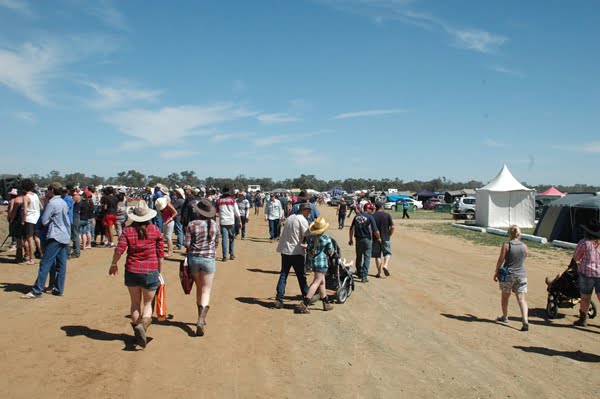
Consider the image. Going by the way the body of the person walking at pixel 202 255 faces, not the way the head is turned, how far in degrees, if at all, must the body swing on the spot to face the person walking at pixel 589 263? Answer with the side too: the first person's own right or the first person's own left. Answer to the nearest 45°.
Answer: approximately 90° to the first person's own right

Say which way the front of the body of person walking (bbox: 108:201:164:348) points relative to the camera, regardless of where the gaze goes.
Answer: away from the camera

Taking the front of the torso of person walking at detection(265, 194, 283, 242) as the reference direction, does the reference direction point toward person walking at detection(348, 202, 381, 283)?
yes

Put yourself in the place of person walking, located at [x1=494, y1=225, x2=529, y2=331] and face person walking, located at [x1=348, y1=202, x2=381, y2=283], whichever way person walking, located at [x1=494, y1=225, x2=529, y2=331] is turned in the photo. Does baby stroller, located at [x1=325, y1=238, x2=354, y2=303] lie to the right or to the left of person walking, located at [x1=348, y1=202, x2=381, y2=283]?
left

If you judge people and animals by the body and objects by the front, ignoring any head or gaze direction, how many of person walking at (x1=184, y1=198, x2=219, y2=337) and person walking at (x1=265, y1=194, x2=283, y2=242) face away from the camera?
1

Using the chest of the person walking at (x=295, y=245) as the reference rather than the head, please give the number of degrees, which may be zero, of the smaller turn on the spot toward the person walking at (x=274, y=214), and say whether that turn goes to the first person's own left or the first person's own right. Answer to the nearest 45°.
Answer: approximately 45° to the first person's own left

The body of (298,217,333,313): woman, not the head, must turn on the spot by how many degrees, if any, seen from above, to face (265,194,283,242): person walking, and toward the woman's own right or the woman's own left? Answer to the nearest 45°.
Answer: approximately 45° to the woman's own left

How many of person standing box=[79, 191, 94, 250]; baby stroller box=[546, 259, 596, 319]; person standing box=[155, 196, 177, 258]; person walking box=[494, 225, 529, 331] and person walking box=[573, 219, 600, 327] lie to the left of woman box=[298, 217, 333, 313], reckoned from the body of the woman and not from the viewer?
2

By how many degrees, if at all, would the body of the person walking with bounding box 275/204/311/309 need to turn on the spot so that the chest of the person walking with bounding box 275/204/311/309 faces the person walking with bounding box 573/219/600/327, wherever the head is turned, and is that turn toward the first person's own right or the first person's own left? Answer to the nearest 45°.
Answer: approximately 45° to the first person's own right

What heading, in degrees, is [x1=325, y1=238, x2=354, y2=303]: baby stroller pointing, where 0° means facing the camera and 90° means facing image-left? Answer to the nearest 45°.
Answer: approximately 225°

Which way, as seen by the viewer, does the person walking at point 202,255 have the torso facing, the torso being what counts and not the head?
away from the camera

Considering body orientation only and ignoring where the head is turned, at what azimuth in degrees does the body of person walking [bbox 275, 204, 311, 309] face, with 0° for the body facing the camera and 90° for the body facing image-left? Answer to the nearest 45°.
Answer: approximately 225°

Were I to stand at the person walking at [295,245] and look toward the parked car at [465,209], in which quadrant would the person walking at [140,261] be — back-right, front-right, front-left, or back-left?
back-left

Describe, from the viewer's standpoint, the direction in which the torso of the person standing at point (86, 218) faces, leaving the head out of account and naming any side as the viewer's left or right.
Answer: facing away from the viewer

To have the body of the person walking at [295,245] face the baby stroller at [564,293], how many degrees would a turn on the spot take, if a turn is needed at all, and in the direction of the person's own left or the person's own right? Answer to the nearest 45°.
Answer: approximately 45° to the person's own right

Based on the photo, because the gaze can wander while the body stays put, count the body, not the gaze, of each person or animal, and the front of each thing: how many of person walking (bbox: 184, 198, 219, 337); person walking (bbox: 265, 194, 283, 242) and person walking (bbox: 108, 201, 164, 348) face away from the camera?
2
